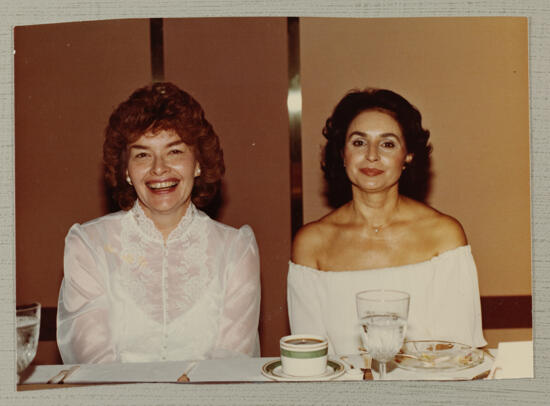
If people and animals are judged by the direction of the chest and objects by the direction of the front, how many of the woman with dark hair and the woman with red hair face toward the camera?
2

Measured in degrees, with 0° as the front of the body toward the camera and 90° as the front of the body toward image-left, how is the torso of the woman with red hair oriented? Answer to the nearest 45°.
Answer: approximately 0°
